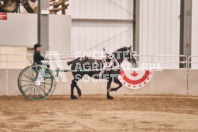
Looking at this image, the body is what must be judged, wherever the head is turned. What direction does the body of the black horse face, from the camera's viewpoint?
to the viewer's right

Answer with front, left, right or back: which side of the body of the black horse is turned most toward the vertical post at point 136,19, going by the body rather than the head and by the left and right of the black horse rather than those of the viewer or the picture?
left

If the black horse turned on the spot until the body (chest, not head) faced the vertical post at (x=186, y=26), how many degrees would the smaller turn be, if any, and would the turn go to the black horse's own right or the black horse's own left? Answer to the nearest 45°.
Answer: approximately 45° to the black horse's own left

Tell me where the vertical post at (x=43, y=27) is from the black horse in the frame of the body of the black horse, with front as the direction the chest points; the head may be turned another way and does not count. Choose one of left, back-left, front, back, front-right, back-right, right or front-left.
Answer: back-left
